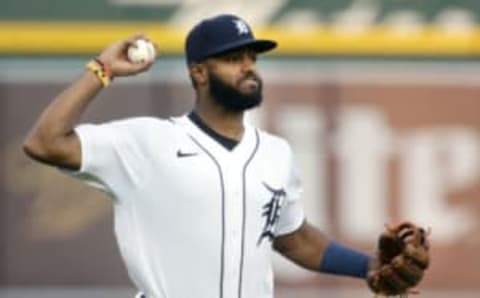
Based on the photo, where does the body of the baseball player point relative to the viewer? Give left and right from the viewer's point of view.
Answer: facing the viewer and to the right of the viewer

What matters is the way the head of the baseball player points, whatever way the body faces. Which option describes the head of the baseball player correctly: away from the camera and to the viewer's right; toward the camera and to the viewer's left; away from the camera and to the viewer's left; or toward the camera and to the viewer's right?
toward the camera and to the viewer's right
